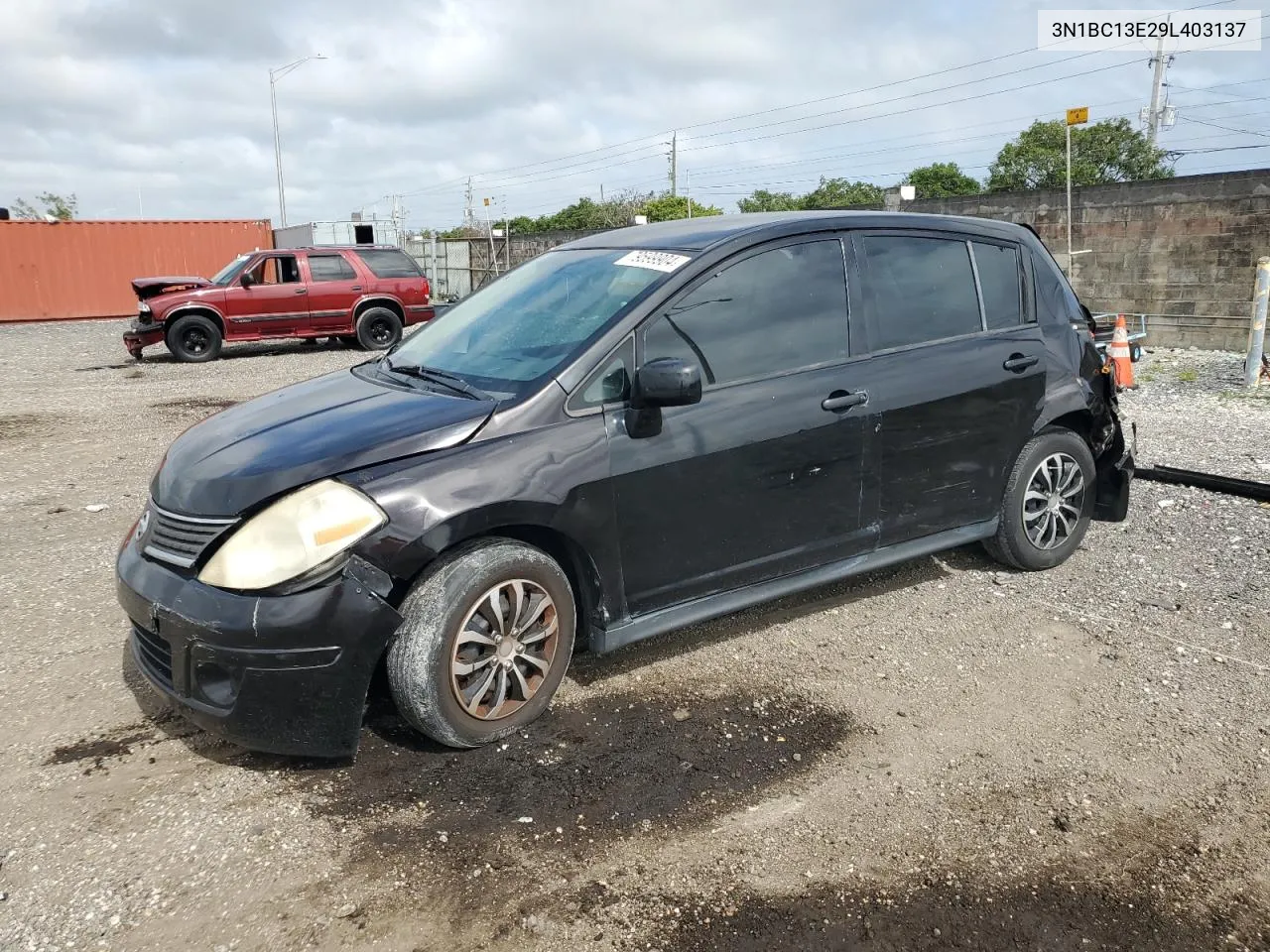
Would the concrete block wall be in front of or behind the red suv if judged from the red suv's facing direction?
behind

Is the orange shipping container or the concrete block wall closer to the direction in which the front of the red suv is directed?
the orange shipping container

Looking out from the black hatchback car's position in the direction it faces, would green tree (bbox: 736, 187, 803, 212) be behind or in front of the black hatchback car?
behind

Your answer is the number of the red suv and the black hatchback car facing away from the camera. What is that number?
0

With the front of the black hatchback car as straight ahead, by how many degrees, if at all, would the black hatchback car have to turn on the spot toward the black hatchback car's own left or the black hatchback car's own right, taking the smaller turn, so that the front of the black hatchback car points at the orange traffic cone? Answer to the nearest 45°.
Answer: approximately 180°

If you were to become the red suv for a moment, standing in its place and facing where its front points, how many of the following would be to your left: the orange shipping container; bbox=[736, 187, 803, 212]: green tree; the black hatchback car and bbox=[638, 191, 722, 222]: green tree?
1

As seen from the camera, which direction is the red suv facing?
to the viewer's left

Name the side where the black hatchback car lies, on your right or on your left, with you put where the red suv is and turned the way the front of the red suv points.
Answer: on your left

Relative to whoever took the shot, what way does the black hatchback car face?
facing the viewer and to the left of the viewer

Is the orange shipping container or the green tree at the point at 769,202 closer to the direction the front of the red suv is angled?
the orange shipping container

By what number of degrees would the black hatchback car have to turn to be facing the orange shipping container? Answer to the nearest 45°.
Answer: approximately 90° to its right
